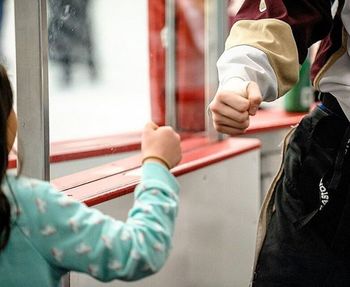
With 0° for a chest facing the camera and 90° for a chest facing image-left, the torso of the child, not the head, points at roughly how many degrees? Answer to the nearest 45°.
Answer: approximately 225°

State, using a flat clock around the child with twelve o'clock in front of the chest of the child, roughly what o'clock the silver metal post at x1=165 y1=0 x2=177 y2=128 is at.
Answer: The silver metal post is roughly at 11 o'clock from the child.
